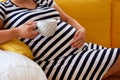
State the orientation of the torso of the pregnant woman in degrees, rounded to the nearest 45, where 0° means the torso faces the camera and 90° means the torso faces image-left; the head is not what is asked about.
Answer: approximately 315°
